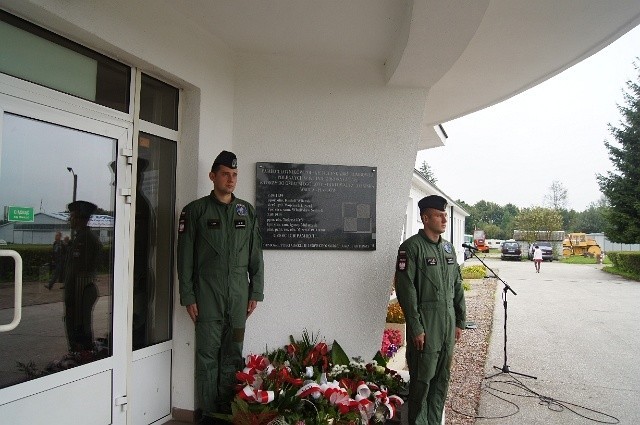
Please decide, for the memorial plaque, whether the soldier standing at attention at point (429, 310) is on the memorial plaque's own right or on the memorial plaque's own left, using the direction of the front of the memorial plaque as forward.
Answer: on the memorial plaque's own left

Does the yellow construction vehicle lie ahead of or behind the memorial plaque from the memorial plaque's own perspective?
behind

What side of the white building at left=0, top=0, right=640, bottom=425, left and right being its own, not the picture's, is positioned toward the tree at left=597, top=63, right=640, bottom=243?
left

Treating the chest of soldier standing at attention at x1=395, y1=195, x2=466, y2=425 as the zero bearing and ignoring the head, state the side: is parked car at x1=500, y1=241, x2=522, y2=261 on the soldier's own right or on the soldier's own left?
on the soldier's own left

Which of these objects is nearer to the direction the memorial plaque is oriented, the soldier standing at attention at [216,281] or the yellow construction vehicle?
the soldier standing at attention

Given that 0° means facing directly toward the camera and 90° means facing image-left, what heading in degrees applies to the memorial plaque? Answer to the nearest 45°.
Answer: approximately 0°

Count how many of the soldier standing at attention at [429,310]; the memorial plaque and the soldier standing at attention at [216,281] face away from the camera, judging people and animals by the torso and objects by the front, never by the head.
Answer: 0

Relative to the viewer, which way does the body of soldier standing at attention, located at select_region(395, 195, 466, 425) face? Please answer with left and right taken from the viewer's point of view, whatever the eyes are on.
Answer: facing the viewer and to the right of the viewer

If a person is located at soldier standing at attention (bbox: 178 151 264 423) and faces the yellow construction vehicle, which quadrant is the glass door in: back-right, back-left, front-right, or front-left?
back-left

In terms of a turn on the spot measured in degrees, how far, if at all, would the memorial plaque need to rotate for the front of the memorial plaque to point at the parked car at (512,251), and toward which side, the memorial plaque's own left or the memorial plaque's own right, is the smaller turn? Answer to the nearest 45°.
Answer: approximately 135° to the memorial plaque's own left

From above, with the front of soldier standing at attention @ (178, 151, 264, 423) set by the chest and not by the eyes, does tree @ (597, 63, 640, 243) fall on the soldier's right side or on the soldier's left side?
on the soldier's left side

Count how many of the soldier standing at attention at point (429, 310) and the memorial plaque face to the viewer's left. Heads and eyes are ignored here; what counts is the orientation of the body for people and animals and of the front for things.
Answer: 0
